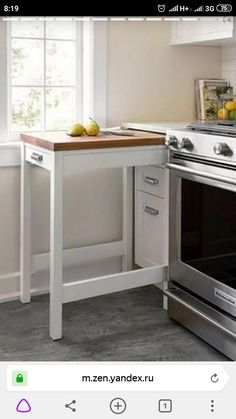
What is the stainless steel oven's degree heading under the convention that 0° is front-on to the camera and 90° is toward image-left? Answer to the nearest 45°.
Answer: approximately 45°

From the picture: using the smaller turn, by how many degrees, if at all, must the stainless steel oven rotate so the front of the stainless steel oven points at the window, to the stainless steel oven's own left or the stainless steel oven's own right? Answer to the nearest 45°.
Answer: approximately 90° to the stainless steel oven's own right
